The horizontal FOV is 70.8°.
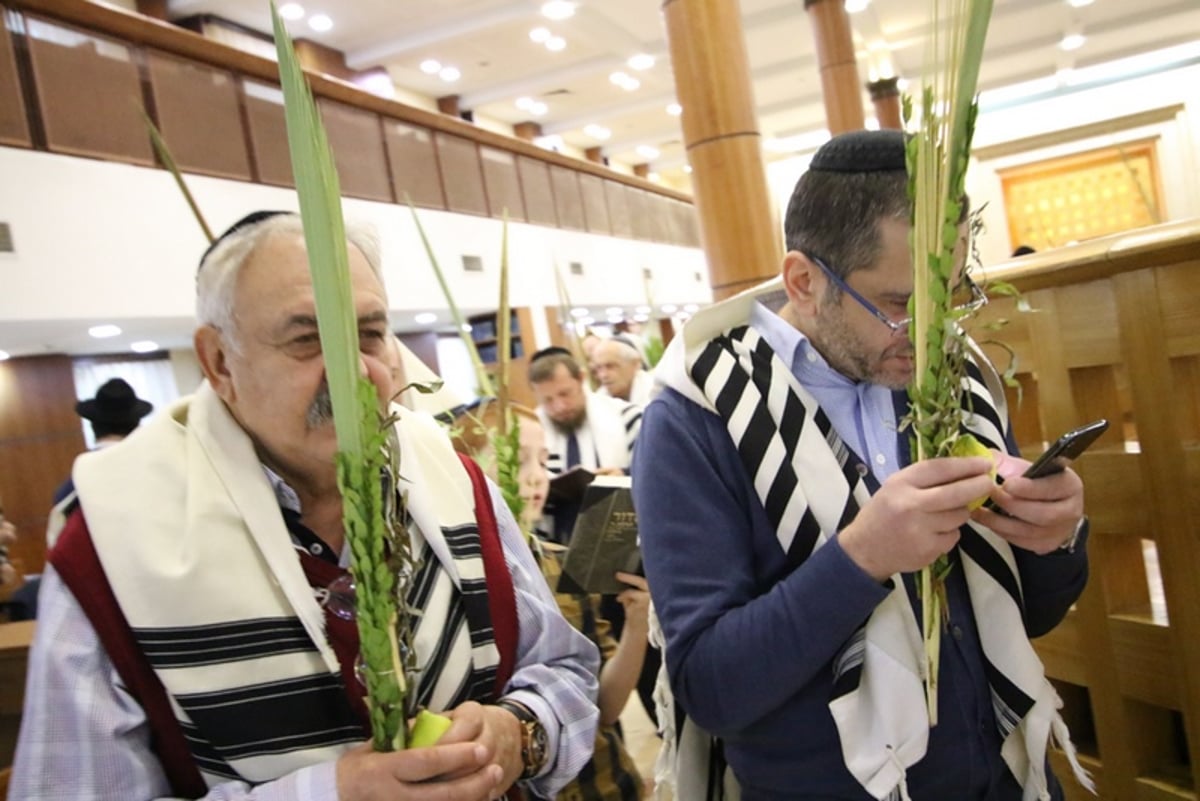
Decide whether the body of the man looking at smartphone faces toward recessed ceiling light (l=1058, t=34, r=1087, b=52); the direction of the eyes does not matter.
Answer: no

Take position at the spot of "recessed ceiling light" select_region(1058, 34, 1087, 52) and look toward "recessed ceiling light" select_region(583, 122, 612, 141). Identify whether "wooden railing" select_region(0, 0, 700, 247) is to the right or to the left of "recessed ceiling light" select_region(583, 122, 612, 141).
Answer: left

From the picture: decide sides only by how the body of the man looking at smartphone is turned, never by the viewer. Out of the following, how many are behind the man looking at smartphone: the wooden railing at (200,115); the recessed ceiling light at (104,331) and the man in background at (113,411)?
3

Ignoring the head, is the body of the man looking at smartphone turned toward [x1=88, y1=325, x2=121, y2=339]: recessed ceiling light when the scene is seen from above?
no

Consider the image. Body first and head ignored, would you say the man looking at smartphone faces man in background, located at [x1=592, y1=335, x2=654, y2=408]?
no

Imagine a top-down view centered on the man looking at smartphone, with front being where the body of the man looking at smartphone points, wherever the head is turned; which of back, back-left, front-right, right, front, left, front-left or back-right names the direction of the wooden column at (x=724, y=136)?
back-left

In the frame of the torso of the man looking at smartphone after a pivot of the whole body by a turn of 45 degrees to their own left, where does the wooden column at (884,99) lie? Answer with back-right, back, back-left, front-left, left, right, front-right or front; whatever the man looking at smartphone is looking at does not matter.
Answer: left

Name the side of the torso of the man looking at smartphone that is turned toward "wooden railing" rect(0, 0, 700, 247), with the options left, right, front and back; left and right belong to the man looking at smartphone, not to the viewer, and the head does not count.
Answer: back

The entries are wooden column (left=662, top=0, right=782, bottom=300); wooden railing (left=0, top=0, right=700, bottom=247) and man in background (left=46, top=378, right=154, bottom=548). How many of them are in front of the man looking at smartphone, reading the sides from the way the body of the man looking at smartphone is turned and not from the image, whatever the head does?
0
